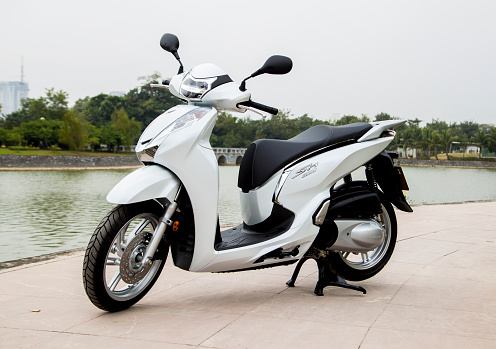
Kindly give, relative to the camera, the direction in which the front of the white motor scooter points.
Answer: facing the viewer and to the left of the viewer
